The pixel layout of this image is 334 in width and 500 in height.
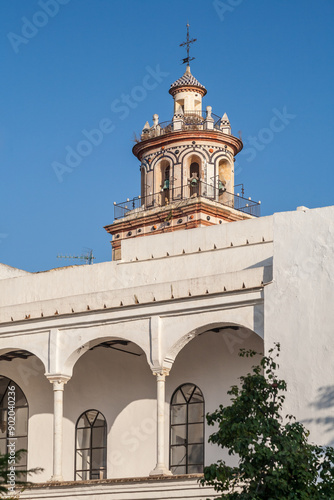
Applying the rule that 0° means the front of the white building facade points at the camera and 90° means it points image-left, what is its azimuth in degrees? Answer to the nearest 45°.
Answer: approximately 45°

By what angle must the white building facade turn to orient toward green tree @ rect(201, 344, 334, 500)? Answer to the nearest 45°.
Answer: approximately 45° to its left
